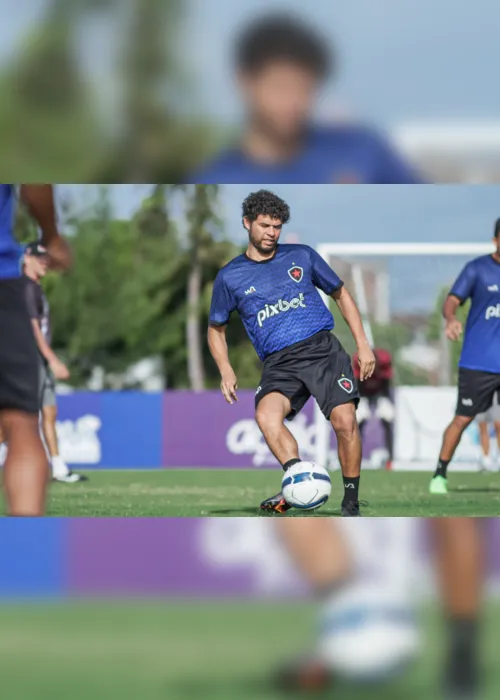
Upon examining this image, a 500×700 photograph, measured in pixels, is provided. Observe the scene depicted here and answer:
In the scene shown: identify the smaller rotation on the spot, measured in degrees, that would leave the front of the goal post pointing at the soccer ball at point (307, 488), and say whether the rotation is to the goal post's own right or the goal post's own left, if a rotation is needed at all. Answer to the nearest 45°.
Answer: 0° — it already faces it

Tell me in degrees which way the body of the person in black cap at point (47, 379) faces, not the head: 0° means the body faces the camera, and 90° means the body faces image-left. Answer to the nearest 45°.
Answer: approximately 270°

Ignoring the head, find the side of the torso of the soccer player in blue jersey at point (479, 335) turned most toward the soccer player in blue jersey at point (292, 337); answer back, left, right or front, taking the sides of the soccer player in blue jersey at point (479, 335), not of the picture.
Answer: front
